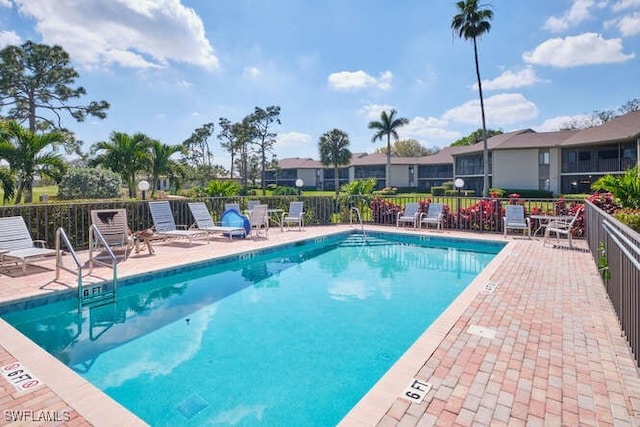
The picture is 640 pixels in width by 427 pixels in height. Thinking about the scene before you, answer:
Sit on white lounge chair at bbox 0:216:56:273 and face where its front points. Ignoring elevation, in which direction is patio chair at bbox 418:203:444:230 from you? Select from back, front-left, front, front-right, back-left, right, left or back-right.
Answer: front-left

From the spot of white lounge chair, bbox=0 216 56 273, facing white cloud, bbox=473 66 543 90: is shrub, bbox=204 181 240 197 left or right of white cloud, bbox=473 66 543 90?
left

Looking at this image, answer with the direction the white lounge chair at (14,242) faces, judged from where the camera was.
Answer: facing the viewer and to the right of the viewer

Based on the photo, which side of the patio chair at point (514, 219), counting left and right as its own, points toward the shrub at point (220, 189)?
right

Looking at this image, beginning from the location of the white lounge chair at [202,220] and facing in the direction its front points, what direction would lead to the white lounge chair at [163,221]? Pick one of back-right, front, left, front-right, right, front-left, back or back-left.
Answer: right

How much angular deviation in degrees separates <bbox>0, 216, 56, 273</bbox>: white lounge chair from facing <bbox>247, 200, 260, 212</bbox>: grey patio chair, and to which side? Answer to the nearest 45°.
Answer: approximately 90° to its left

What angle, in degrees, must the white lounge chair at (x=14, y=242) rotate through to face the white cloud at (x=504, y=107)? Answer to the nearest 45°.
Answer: approximately 45° to its left

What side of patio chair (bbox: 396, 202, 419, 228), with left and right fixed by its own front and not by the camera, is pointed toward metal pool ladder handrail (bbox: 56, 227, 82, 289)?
front

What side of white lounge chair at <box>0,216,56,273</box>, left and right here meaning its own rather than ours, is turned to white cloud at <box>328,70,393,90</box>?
left

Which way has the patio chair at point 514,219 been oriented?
toward the camera

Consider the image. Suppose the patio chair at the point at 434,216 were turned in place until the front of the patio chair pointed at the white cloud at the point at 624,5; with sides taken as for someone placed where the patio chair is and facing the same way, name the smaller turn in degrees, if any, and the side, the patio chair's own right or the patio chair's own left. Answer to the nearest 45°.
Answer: approximately 180°

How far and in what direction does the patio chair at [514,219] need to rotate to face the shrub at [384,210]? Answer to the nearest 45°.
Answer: approximately 90° to its right
